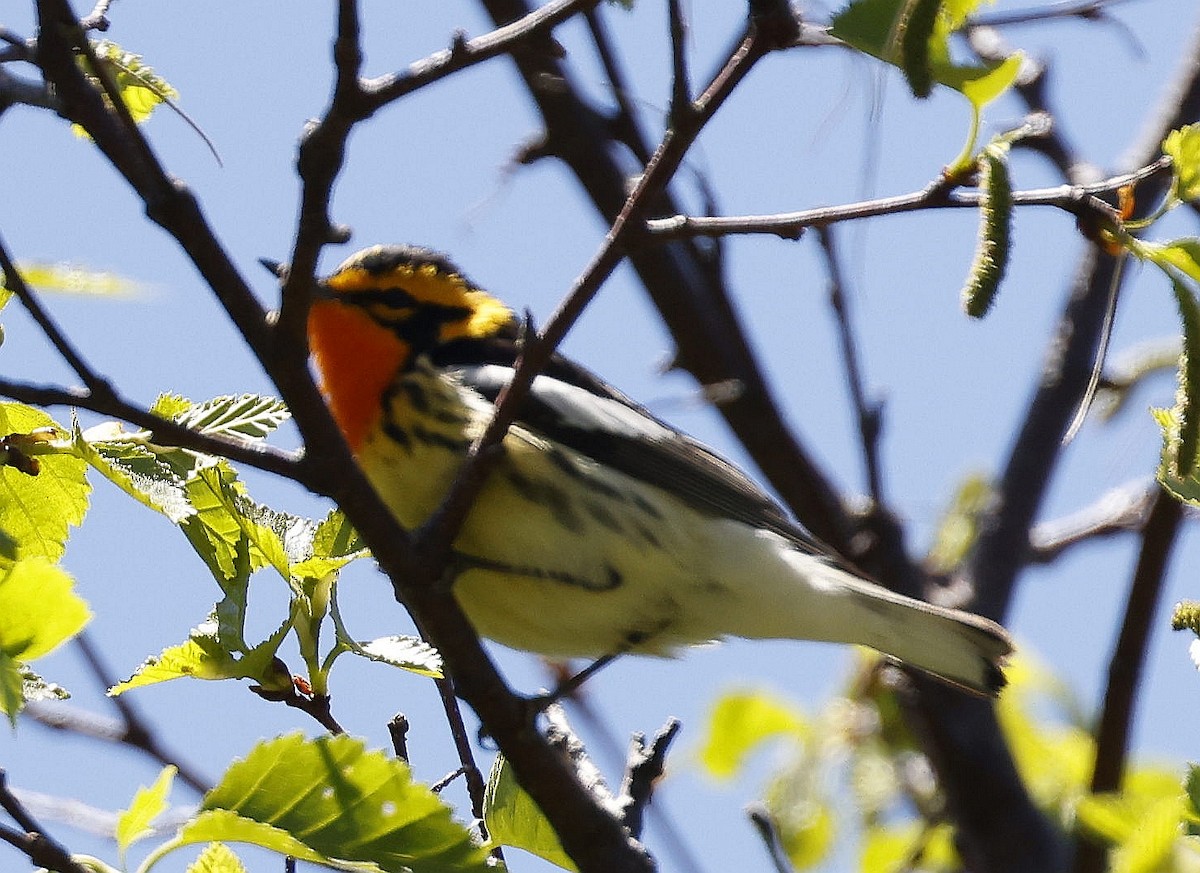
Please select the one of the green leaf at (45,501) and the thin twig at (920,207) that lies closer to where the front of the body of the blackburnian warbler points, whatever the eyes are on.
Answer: the green leaf

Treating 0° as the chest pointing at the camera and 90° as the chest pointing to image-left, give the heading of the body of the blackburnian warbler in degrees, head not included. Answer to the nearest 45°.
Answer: approximately 90°

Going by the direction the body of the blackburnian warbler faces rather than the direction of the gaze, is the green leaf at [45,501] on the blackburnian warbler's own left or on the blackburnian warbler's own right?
on the blackburnian warbler's own left

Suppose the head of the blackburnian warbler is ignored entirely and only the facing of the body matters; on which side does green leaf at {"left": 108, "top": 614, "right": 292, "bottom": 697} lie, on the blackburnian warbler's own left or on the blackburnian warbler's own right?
on the blackburnian warbler's own left
